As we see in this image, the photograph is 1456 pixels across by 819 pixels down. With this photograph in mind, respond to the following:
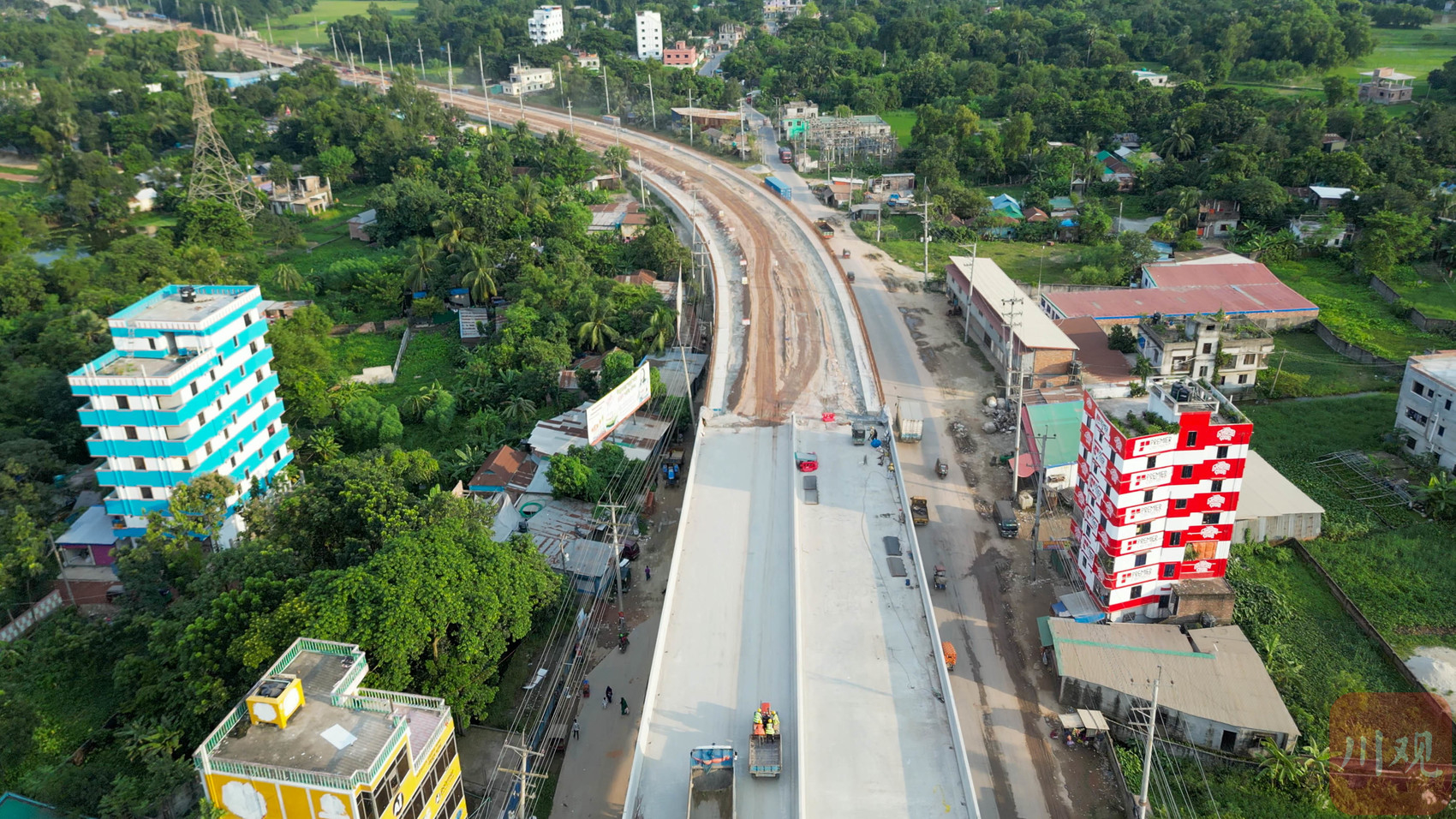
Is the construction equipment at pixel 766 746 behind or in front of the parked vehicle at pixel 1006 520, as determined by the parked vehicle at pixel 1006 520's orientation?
in front

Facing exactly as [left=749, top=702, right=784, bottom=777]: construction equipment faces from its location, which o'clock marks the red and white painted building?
The red and white painted building is roughly at 2 o'clock from the construction equipment.

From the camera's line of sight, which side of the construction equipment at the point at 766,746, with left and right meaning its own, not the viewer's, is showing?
back

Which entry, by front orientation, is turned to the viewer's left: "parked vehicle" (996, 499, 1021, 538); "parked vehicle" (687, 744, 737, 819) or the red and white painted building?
the red and white painted building

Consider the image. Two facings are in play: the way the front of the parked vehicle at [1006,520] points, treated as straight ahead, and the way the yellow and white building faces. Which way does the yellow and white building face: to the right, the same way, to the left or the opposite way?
to the left

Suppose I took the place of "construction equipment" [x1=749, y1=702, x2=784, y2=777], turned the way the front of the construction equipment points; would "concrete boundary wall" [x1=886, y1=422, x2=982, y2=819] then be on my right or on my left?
on my right

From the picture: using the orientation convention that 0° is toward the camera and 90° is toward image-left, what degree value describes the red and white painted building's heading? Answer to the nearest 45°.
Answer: approximately 90°

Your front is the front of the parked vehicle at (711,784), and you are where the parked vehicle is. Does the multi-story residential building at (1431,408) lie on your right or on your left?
on your right

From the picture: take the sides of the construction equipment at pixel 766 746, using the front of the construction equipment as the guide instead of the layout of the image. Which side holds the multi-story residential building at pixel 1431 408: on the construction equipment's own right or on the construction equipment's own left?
on the construction equipment's own right

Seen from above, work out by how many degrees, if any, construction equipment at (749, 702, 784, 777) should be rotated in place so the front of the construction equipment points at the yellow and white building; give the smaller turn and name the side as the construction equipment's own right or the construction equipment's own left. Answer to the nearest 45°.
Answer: approximately 90° to the construction equipment's own left

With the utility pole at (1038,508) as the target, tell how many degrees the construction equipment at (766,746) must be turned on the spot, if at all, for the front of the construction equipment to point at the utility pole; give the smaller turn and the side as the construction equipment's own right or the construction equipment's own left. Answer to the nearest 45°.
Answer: approximately 45° to the construction equipment's own right

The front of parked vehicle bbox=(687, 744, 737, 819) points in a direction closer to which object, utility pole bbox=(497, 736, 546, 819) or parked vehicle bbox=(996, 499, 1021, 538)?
the parked vehicle

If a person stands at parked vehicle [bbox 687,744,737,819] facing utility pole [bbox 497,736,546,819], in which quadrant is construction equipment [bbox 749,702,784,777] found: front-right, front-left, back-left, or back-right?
back-right

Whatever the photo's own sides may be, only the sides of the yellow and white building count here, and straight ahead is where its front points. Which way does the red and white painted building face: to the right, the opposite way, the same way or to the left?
the opposite way

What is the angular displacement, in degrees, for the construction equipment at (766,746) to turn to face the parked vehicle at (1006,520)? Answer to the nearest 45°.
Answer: approximately 45° to its right

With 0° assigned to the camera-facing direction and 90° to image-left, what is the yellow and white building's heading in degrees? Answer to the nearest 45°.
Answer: approximately 315°

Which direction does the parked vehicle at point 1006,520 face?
toward the camera

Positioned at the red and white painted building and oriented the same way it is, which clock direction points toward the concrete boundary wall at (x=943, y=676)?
The concrete boundary wall is roughly at 10 o'clock from the red and white painted building.

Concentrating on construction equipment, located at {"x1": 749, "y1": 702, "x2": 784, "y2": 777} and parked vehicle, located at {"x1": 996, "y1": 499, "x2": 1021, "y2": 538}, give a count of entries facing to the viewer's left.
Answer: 0

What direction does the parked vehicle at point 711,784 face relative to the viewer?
away from the camera

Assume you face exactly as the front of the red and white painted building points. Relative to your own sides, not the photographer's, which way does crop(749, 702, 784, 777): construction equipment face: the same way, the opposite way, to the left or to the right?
to the right

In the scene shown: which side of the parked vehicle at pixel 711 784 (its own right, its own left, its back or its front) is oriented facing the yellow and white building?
left
